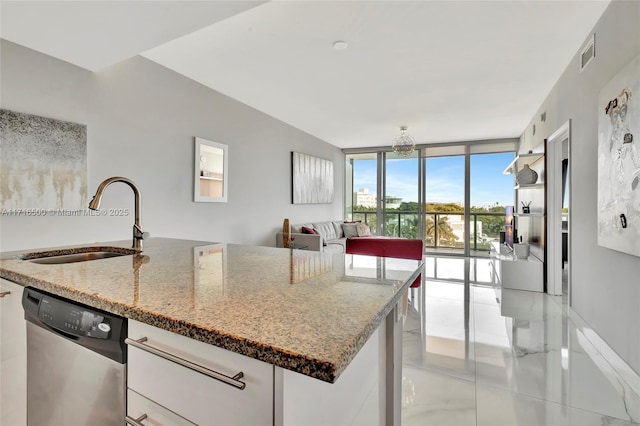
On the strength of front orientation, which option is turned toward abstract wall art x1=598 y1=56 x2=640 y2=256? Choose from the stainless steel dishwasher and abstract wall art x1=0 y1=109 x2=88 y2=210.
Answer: abstract wall art x1=0 y1=109 x2=88 y2=210

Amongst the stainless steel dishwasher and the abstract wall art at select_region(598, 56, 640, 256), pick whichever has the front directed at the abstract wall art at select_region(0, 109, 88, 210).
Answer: the abstract wall art at select_region(598, 56, 640, 256)

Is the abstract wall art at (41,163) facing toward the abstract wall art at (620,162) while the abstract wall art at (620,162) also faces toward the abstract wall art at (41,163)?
yes

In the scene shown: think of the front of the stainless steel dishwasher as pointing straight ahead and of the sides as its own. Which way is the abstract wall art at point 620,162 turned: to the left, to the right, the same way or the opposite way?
to the right

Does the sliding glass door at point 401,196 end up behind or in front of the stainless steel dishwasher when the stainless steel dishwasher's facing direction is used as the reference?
behind

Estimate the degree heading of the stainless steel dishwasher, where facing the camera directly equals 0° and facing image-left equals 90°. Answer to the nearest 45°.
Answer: approximately 45°

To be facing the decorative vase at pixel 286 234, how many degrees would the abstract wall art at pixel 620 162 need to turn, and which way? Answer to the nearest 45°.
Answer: approximately 45° to its right

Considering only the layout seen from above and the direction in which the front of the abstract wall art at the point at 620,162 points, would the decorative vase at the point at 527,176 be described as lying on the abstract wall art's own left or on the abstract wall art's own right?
on the abstract wall art's own right

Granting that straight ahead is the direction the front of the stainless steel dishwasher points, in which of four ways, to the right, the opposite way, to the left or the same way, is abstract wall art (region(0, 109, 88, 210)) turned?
to the left

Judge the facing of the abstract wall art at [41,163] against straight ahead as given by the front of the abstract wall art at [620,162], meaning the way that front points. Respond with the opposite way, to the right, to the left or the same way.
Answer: the opposite way
